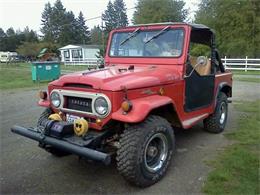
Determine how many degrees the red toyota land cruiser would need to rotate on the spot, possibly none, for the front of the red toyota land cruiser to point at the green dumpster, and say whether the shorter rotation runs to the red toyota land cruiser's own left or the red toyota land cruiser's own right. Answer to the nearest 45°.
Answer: approximately 135° to the red toyota land cruiser's own right

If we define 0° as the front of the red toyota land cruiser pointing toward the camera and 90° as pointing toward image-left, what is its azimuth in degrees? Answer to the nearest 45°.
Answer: approximately 45°

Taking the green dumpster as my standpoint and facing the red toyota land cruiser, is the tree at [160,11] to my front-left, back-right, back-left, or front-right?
back-left

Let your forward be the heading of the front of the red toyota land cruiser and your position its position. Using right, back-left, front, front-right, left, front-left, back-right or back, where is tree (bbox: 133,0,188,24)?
back-right

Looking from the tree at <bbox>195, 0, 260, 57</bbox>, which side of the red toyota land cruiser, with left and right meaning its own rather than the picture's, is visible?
back
